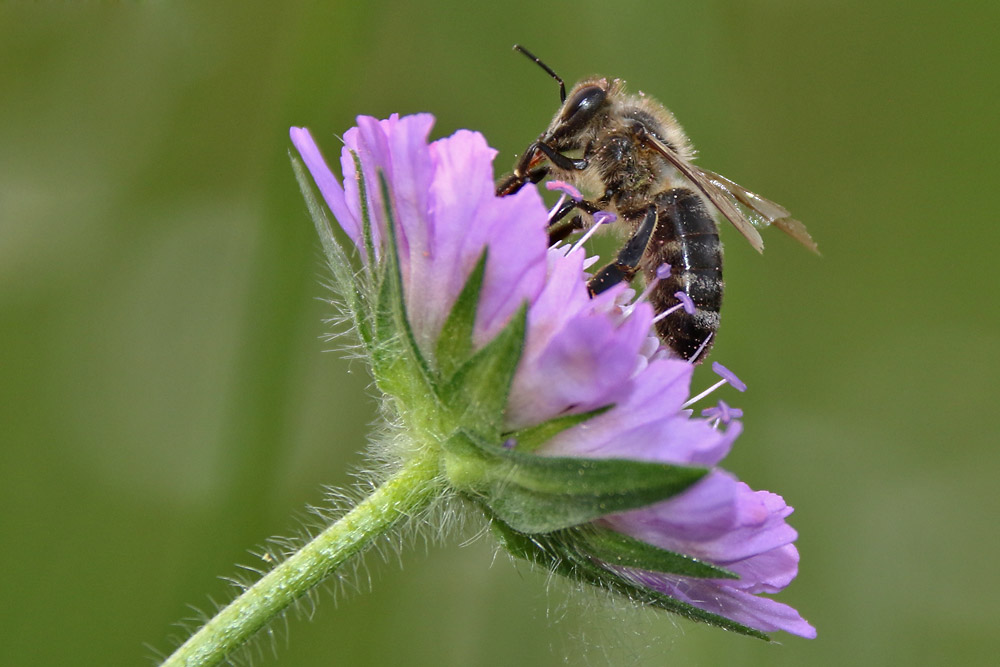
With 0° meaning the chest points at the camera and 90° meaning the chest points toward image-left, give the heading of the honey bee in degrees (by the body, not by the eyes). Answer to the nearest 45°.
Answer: approximately 90°
